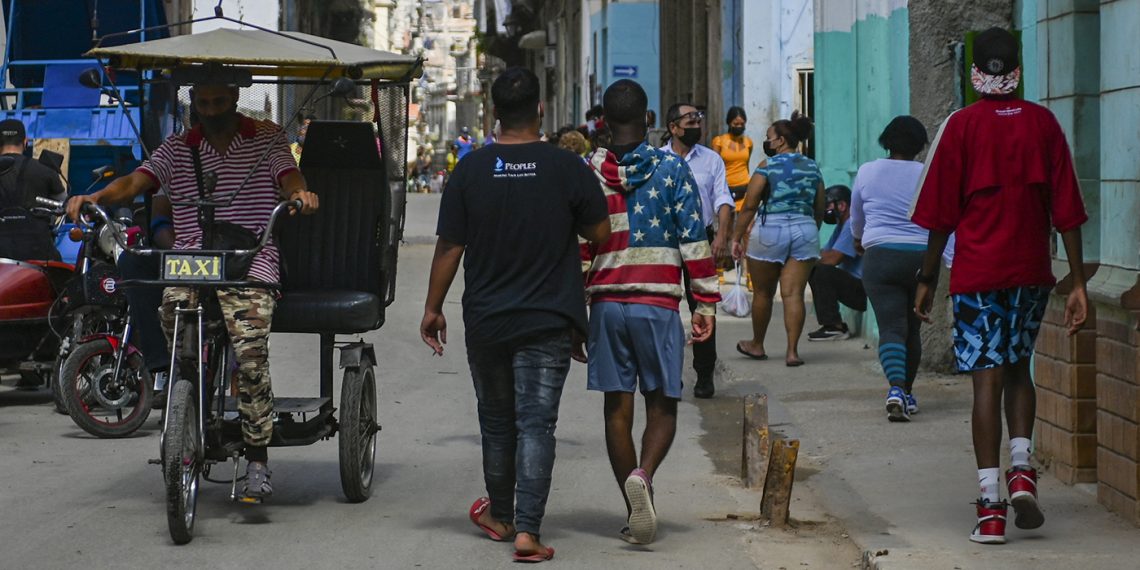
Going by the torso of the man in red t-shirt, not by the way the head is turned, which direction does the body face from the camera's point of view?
away from the camera

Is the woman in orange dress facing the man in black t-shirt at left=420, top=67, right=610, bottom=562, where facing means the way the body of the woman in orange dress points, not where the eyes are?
yes

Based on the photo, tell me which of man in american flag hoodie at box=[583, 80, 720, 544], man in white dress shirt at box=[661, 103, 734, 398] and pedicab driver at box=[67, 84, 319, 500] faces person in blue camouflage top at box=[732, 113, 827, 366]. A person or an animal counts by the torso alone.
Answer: the man in american flag hoodie

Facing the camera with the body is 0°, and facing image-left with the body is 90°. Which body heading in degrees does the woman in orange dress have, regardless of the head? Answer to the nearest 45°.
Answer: approximately 0°

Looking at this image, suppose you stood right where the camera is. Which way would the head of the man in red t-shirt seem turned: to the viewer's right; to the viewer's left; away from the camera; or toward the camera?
away from the camera

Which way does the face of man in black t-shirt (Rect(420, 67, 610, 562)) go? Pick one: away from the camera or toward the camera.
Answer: away from the camera

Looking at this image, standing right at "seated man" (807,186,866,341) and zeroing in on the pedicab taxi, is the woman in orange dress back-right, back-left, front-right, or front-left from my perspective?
back-right

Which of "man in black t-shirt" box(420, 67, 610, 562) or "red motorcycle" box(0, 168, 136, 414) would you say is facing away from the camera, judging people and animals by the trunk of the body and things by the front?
the man in black t-shirt

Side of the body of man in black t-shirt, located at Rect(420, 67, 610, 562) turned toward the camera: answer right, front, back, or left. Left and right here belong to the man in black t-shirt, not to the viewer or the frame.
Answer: back

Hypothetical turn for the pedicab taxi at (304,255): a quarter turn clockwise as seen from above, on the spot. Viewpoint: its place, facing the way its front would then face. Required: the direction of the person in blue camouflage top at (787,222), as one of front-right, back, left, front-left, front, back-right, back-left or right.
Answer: back-right

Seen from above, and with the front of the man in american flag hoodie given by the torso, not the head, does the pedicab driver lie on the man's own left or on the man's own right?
on the man's own left

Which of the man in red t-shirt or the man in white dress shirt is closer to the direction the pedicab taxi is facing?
the man in red t-shirt

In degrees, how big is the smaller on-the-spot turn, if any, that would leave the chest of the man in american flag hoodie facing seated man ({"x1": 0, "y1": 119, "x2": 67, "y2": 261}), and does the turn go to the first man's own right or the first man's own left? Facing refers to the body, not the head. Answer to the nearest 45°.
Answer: approximately 45° to the first man's own left

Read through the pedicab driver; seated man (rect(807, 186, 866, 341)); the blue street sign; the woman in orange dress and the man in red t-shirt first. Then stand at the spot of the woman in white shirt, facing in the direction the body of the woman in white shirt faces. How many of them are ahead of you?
3

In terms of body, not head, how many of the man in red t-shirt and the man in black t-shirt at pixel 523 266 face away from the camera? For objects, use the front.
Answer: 2

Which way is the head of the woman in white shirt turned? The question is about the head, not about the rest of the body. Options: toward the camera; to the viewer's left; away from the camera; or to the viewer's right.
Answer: away from the camera
